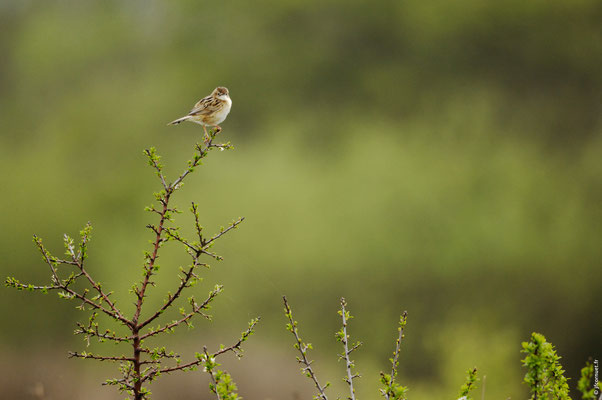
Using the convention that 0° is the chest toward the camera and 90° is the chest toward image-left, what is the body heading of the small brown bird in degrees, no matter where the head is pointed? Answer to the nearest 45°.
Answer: approximately 270°
